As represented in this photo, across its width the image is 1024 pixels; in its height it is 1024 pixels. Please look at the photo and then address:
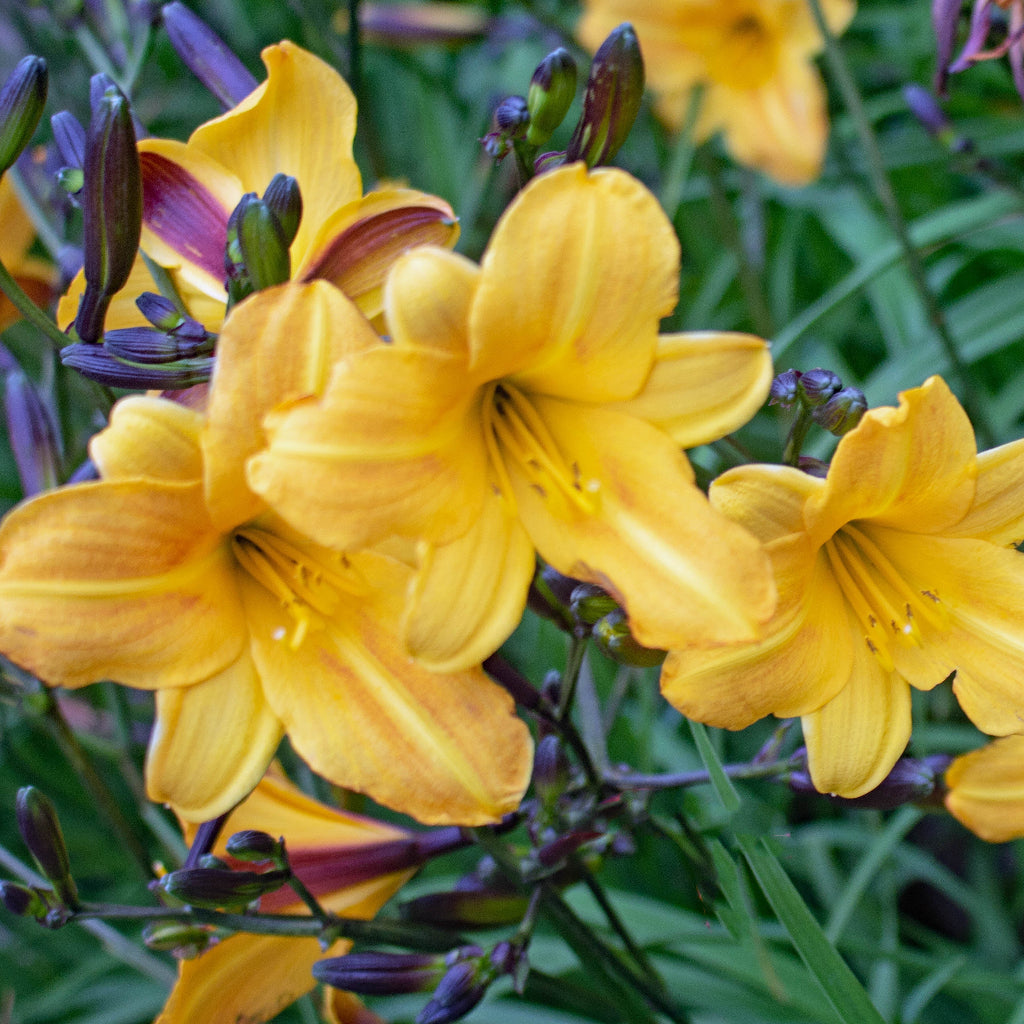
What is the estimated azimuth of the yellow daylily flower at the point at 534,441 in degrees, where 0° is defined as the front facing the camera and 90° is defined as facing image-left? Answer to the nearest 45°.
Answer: approximately 0°
